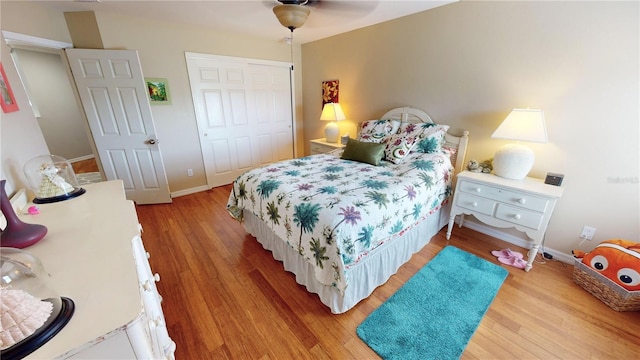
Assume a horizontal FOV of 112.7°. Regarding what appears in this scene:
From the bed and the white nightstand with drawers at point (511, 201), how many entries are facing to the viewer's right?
0

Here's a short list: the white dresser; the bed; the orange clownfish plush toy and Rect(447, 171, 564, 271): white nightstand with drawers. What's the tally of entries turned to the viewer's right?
1

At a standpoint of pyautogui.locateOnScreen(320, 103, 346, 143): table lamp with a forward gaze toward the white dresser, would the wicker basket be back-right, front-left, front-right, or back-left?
front-left

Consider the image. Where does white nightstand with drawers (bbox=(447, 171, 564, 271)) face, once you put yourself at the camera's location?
facing the viewer and to the left of the viewer

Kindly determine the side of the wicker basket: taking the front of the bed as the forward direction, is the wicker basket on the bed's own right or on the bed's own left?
on the bed's own left

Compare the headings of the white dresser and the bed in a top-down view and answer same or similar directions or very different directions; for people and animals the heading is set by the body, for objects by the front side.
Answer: very different directions

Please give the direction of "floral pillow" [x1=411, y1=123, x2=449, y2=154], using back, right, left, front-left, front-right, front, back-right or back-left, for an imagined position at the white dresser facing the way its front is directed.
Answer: front

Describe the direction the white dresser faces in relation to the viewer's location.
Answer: facing to the right of the viewer
